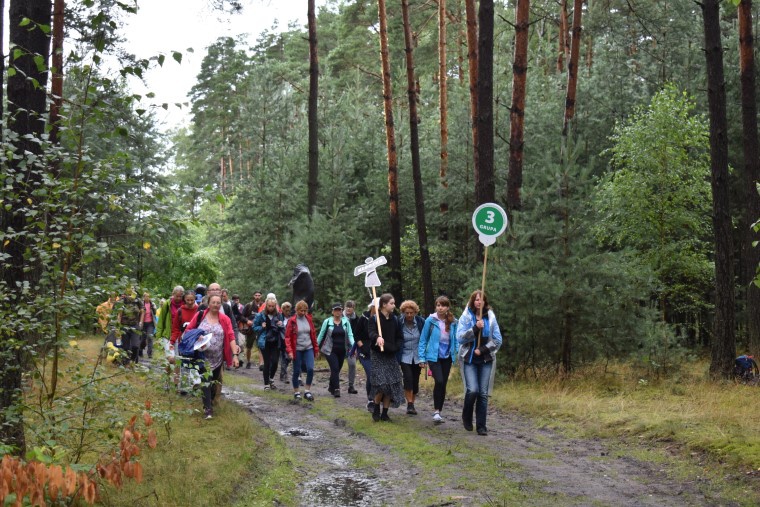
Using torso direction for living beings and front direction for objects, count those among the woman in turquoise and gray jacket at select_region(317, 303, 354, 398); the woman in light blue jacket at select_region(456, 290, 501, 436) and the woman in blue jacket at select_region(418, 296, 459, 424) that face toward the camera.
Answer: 3

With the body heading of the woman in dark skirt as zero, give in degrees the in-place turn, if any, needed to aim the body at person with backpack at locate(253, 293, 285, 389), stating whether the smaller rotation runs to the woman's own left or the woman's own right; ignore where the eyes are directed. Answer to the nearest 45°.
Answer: approximately 135° to the woman's own right

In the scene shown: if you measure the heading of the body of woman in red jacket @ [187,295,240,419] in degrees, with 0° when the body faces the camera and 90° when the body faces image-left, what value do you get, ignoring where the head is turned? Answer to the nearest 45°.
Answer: approximately 0°

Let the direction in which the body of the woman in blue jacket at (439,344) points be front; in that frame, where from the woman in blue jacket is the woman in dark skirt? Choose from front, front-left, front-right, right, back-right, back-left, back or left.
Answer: right

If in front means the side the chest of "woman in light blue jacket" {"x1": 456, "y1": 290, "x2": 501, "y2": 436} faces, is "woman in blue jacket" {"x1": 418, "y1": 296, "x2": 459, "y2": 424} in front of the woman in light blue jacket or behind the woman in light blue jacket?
behind

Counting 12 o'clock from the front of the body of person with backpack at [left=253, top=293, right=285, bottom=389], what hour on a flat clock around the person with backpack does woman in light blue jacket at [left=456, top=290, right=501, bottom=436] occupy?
The woman in light blue jacket is roughly at 11 o'clock from the person with backpack.

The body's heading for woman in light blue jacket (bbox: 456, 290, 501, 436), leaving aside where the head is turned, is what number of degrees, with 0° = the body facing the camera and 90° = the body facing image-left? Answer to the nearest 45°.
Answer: approximately 0°

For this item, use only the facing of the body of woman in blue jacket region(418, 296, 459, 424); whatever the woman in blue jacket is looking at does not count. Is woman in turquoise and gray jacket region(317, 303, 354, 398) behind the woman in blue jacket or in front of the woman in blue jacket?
behind

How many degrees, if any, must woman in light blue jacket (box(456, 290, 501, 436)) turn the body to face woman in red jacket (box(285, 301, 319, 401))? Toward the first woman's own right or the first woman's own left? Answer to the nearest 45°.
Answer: approximately 135° to the first woman's own right

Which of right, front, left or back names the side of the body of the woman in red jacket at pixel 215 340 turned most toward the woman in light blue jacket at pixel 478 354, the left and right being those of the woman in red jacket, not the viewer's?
left
